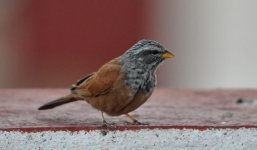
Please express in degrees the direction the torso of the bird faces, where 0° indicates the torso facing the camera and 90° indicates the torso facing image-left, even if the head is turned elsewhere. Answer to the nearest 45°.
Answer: approximately 270°
